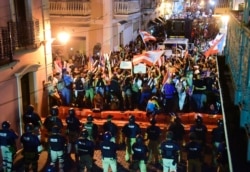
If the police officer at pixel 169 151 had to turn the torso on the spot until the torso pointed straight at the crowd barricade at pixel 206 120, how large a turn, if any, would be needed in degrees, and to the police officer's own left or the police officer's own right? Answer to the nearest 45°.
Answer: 0° — they already face it

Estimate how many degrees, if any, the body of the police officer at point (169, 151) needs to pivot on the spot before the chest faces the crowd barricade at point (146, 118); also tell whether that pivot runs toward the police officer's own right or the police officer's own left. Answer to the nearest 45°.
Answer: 0° — they already face it

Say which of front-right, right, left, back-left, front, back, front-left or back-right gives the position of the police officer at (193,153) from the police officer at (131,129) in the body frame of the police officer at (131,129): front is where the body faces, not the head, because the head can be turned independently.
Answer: back-right

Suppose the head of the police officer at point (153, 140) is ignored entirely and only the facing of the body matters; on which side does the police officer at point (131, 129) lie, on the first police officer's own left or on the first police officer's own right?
on the first police officer's own left

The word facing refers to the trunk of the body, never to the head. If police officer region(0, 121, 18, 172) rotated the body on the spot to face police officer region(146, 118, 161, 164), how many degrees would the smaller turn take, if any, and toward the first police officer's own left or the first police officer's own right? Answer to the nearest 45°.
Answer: approximately 90° to the first police officer's own right

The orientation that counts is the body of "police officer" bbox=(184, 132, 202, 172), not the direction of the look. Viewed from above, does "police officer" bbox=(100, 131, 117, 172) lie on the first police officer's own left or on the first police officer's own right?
on the first police officer's own left

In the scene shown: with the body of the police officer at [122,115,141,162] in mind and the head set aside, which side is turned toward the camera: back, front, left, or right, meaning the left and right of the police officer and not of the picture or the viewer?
back

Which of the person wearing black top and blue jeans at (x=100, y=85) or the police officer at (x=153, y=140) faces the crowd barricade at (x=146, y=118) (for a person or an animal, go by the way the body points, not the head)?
the police officer

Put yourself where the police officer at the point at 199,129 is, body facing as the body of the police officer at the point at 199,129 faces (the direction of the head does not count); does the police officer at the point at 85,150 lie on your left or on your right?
on your left

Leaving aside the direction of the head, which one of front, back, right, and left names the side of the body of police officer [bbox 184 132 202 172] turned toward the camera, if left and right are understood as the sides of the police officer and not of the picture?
back

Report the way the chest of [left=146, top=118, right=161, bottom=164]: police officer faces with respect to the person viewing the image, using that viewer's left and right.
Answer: facing away from the viewer

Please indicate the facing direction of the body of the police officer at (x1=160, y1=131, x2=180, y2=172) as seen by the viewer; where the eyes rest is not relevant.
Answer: away from the camera

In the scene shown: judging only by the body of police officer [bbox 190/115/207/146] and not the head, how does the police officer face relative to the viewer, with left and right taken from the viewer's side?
facing away from the viewer

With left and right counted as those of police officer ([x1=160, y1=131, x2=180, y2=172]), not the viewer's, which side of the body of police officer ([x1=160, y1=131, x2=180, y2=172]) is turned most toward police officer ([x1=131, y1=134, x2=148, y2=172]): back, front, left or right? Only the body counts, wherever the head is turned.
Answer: left

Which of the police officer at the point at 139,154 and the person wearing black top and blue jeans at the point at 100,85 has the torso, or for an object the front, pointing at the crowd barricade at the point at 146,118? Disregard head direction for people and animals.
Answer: the police officer
